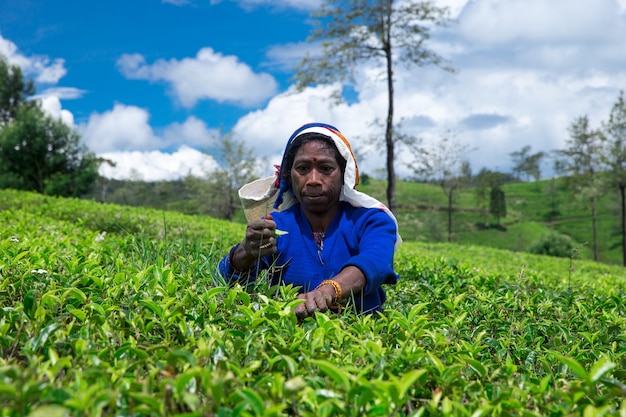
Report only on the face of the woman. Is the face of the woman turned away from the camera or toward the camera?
toward the camera

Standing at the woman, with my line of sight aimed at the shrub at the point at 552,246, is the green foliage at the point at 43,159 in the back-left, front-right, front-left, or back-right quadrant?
front-left

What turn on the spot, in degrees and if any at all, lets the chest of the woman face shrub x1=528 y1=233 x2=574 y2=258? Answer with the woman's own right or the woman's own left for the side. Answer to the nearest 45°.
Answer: approximately 135° to the woman's own left

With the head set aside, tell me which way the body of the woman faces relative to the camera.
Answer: toward the camera

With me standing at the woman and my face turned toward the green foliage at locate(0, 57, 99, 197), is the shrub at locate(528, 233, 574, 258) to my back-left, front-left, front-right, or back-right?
front-right

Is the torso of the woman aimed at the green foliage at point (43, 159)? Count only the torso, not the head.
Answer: no
